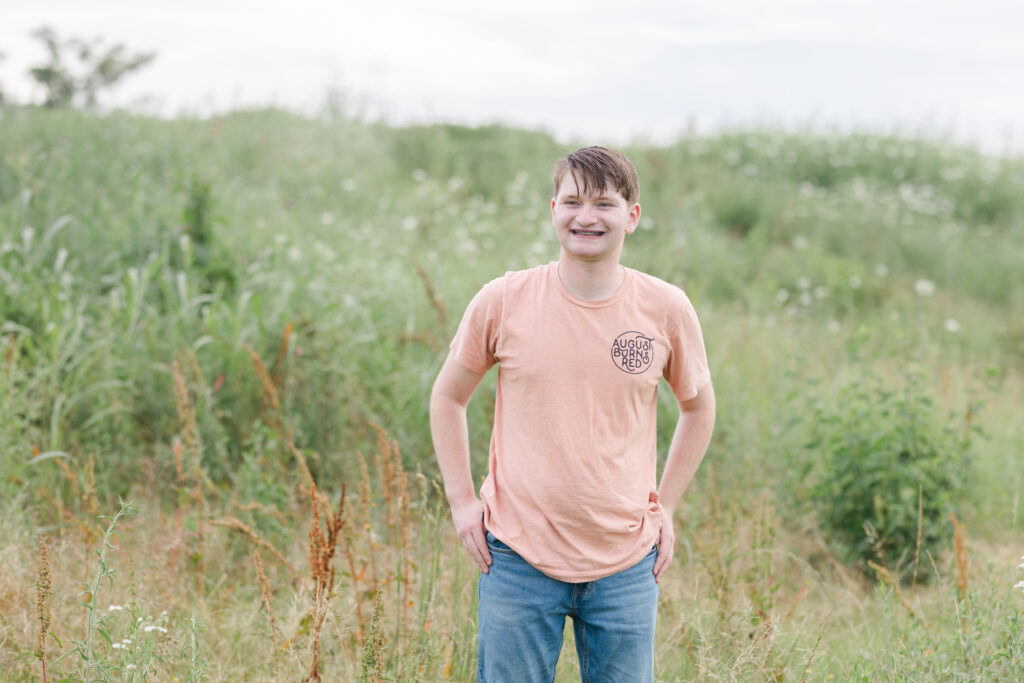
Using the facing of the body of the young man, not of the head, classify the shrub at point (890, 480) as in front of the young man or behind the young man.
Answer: behind

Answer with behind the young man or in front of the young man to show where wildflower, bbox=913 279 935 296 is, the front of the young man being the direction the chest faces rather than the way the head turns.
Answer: behind

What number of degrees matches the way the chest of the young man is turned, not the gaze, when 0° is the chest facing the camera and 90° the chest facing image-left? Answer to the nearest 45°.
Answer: approximately 0°
